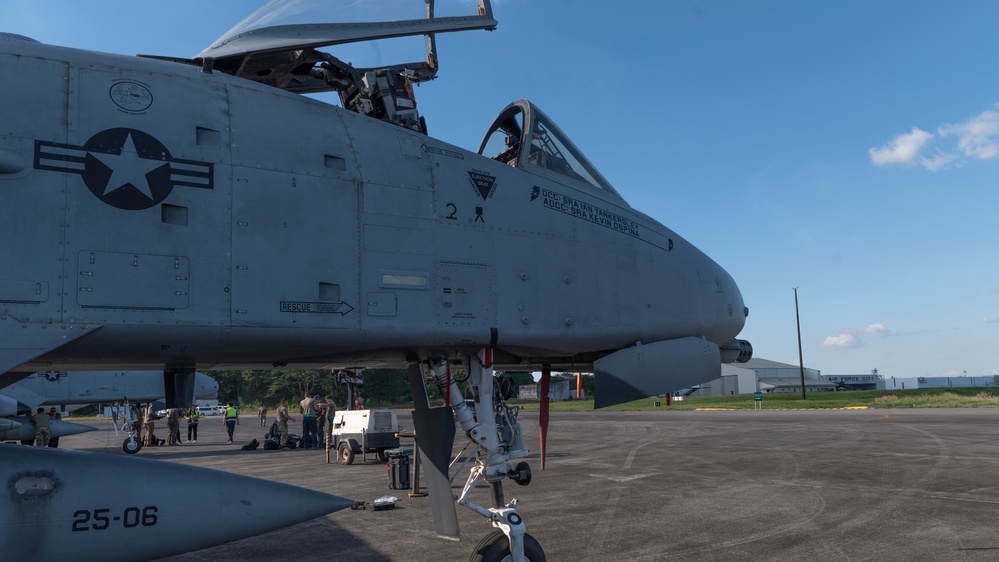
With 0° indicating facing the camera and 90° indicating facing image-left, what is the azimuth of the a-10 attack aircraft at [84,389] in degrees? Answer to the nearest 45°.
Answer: approximately 270°

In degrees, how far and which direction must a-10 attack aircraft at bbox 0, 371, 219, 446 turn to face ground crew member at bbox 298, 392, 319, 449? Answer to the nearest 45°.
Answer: approximately 45° to its right

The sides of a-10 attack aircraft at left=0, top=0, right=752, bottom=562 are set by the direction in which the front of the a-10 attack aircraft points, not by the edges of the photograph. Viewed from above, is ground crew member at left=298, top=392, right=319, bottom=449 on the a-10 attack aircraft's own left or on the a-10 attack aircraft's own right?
on the a-10 attack aircraft's own left

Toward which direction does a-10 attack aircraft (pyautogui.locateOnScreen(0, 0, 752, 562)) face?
to the viewer's right

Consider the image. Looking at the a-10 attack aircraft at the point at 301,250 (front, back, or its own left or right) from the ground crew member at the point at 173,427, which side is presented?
left

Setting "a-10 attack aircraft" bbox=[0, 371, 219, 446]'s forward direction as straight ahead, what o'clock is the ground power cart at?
ground power cart is roughly at 2 o'clock from a-10 attack aircraft.

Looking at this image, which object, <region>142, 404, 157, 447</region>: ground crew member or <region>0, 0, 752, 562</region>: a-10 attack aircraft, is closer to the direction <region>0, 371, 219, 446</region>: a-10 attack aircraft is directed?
the ground crew member

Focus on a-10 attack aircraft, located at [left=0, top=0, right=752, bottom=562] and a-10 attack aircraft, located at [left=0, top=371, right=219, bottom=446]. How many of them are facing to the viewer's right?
2

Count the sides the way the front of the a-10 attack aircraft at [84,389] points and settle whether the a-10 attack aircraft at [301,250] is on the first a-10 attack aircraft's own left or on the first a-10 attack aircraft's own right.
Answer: on the first a-10 attack aircraft's own right

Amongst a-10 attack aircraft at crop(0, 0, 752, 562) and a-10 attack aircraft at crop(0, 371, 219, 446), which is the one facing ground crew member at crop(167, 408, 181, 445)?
a-10 attack aircraft at crop(0, 371, 219, 446)
